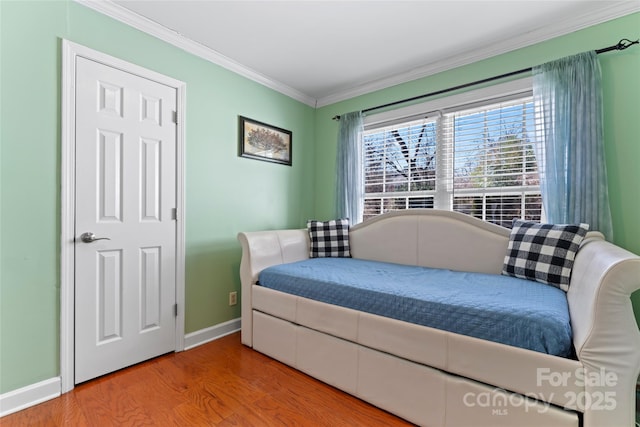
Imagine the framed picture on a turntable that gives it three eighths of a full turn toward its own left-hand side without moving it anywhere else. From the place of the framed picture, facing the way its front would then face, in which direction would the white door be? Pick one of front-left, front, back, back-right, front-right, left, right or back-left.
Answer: back-left

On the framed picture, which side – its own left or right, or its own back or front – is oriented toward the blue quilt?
front

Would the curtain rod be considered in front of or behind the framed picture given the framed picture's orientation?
in front

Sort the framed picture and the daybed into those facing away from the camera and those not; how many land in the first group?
0

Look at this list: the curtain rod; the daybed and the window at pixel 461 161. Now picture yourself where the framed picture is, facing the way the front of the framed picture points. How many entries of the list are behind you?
0

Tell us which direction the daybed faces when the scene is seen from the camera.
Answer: facing the viewer and to the left of the viewer

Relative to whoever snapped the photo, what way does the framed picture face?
facing the viewer and to the right of the viewer

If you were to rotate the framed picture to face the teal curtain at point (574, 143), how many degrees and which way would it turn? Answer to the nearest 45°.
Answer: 0° — it already faces it

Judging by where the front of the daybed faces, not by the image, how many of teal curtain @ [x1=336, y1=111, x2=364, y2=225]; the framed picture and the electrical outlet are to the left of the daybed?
0

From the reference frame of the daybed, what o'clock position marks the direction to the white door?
The white door is roughly at 1 o'clock from the daybed.
